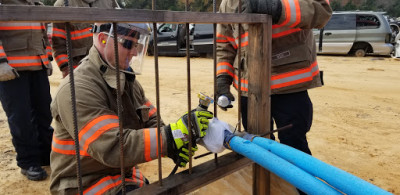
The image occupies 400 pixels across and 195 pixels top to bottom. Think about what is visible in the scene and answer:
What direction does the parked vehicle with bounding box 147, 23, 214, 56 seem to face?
to the viewer's left

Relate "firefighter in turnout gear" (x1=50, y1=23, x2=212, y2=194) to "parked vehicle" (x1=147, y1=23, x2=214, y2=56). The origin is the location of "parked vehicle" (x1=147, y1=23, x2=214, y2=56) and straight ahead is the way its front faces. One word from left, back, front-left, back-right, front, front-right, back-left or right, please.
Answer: left

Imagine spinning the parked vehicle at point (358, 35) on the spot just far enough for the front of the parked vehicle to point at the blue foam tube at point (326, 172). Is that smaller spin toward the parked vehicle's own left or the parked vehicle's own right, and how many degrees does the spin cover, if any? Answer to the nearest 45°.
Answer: approximately 90° to the parked vehicle's own left

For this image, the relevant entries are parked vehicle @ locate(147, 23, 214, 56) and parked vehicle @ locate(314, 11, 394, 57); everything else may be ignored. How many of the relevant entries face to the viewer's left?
2

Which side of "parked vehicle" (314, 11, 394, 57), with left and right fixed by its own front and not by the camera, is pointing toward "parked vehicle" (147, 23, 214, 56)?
front

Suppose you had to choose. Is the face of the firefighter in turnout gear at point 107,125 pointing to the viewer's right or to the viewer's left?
to the viewer's right

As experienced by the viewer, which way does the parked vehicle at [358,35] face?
facing to the left of the viewer

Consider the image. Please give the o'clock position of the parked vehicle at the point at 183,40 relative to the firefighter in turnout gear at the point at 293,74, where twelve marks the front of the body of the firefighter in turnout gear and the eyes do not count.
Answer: The parked vehicle is roughly at 4 o'clock from the firefighter in turnout gear.

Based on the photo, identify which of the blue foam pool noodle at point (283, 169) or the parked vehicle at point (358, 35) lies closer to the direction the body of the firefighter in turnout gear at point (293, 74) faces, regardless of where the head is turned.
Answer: the blue foam pool noodle
